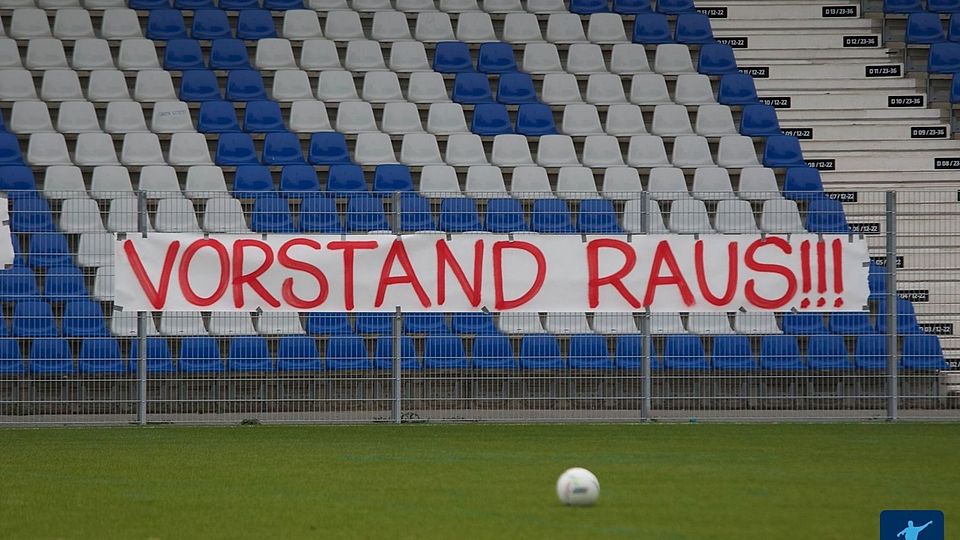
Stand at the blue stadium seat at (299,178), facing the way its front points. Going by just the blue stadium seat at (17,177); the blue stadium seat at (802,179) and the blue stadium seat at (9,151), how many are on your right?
2

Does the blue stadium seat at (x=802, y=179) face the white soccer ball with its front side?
yes

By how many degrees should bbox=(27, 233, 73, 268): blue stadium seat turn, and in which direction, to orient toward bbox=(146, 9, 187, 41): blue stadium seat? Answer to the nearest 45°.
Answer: approximately 180°

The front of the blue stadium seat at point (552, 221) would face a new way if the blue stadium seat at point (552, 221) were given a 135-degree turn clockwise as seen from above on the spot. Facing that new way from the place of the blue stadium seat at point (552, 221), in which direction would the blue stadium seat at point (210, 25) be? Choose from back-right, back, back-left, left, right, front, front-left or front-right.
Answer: front

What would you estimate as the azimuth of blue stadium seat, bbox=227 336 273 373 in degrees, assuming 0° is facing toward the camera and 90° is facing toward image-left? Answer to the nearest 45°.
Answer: approximately 0°

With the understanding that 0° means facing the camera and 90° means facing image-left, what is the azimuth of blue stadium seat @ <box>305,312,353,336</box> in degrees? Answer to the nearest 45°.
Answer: approximately 0°
